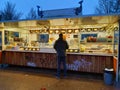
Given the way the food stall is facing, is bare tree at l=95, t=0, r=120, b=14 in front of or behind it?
behind

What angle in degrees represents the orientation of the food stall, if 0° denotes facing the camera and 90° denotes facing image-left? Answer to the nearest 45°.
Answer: approximately 0°
